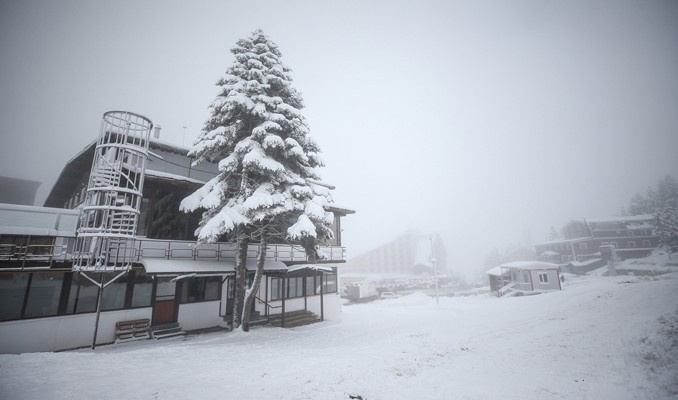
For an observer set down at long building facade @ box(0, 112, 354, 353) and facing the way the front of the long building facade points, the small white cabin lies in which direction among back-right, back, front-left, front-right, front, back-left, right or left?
front-left

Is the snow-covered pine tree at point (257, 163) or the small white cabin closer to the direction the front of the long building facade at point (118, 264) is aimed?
the snow-covered pine tree

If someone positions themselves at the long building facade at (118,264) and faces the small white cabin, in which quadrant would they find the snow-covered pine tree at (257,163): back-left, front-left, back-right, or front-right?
front-right
